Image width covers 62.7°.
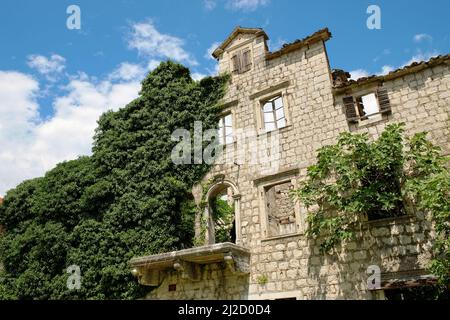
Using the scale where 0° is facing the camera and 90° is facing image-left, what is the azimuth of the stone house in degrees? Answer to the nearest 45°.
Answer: approximately 45°
